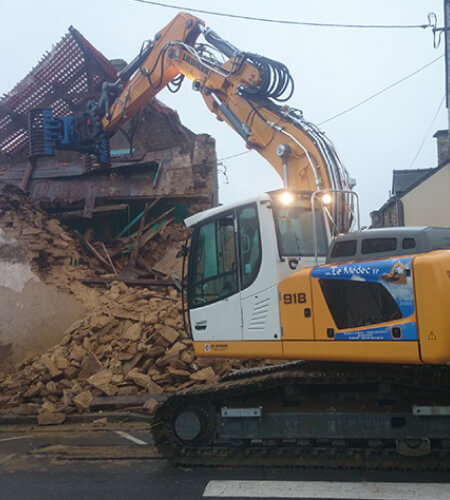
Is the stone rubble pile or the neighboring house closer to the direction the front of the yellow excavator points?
the stone rubble pile

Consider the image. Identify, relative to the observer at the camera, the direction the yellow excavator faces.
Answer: facing to the left of the viewer

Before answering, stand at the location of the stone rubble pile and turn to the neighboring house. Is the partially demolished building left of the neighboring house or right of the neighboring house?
left

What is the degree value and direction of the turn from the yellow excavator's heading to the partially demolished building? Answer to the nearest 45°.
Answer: approximately 45° to its right

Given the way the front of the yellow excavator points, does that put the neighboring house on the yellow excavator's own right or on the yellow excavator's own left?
on the yellow excavator's own right

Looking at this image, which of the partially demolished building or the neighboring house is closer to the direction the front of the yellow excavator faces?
the partially demolished building
